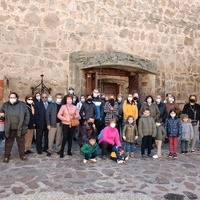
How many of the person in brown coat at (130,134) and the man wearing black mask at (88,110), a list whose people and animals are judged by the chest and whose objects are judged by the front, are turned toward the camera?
2

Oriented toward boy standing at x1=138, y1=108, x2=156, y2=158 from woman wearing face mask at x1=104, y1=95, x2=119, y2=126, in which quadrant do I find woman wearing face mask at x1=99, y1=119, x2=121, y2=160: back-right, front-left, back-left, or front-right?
front-right

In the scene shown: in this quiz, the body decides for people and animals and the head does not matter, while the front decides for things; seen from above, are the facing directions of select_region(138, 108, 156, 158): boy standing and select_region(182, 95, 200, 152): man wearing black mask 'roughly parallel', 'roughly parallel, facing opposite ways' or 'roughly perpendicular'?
roughly parallel

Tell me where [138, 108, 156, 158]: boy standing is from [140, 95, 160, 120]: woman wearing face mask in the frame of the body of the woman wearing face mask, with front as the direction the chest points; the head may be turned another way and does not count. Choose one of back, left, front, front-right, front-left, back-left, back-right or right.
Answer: front

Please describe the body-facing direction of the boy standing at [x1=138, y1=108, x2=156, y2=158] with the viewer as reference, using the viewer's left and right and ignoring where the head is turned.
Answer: facing the viewer

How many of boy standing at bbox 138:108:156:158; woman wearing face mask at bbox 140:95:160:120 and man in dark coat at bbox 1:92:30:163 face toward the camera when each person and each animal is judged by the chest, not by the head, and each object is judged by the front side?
3

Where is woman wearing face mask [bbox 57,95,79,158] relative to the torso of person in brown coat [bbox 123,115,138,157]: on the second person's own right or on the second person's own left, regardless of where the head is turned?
on the second person's own right

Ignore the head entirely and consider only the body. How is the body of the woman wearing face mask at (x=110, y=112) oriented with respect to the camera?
toward the camera

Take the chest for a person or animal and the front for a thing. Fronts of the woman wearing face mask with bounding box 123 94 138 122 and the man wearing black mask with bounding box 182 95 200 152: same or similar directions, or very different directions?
same or similar directions

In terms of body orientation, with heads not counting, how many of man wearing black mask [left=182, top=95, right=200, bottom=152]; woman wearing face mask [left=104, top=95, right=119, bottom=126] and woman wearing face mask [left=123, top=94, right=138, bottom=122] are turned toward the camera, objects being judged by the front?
3

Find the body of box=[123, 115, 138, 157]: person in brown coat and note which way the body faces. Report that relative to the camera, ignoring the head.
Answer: toward the camera
